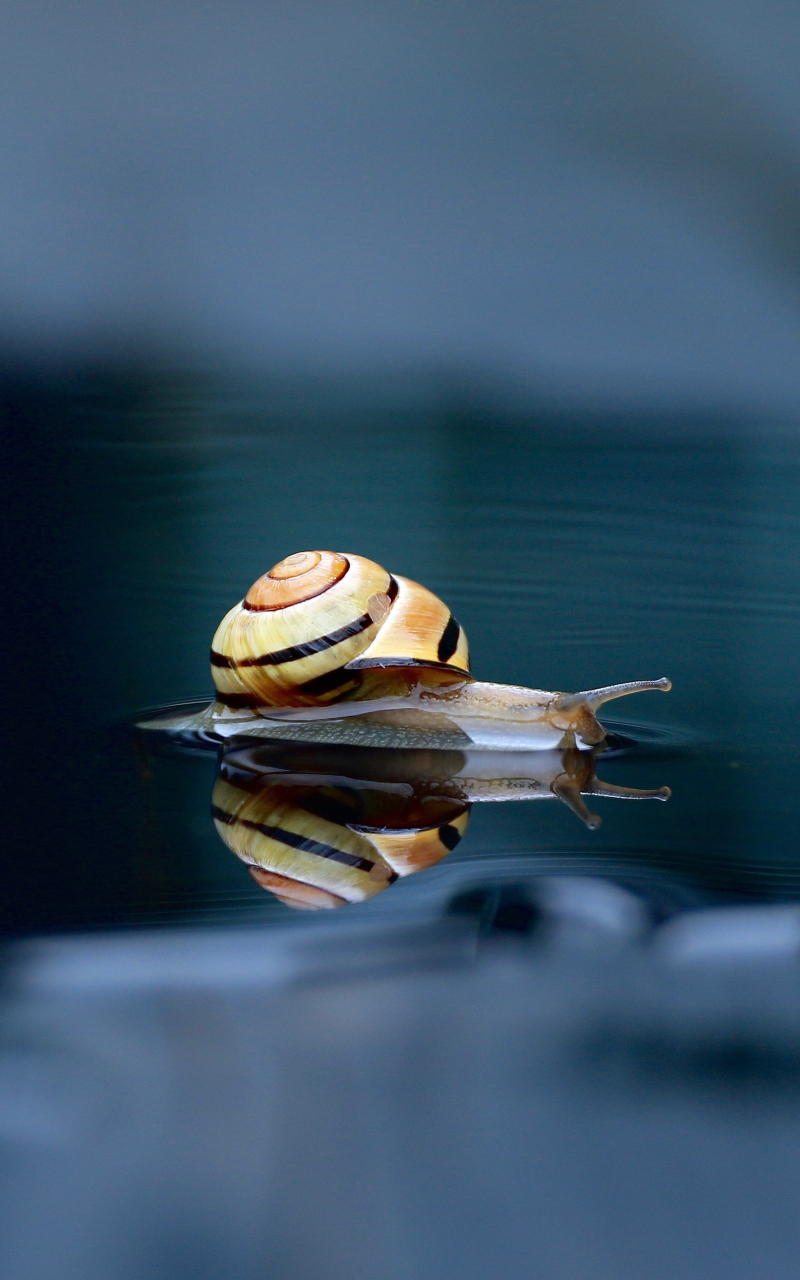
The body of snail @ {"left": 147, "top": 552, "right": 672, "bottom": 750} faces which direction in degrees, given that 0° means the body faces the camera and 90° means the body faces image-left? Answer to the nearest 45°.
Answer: approximately 270°
